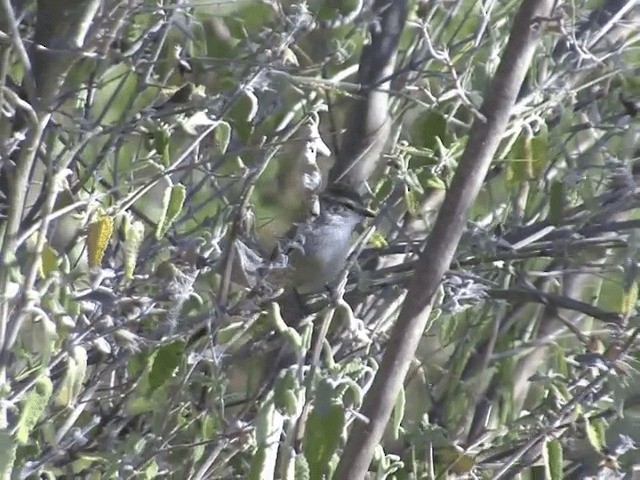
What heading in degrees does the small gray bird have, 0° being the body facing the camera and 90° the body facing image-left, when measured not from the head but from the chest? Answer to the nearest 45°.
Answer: approximately 315°

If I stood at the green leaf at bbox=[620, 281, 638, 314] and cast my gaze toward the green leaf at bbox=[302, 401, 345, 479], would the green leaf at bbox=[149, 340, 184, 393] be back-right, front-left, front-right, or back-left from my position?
front-right

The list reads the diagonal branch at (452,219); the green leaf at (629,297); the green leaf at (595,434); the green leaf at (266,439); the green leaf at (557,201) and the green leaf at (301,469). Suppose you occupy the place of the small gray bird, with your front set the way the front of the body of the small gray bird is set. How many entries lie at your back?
0

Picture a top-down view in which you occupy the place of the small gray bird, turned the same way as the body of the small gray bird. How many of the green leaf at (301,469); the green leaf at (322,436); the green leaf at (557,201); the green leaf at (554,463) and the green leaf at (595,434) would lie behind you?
0

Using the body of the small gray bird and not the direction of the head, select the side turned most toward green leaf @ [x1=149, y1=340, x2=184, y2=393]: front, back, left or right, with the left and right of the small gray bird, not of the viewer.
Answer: right

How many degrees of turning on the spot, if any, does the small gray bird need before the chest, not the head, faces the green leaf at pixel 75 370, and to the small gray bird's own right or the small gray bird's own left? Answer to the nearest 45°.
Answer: approximately 90° to the small gray bird's own right

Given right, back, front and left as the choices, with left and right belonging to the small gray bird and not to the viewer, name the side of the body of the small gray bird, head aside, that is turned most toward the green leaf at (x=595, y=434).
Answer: front

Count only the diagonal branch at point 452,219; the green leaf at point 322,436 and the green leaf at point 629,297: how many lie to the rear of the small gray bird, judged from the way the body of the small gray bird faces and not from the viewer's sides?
0

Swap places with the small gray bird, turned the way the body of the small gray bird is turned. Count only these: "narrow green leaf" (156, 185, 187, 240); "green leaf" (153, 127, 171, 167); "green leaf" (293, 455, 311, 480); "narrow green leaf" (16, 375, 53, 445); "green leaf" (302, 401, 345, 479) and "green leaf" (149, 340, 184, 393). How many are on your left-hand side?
0

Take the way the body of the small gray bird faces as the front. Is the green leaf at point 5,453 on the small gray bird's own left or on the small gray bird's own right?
on the small gray bird's own right

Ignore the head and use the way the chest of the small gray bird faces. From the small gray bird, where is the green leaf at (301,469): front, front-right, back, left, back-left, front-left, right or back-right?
front-right

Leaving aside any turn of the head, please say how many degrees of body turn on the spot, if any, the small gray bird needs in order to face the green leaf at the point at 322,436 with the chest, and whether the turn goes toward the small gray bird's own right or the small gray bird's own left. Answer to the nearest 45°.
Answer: approximately 45° to the small gray bird's own right

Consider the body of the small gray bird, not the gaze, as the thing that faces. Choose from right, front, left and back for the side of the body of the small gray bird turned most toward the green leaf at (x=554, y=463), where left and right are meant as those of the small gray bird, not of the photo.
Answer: front
